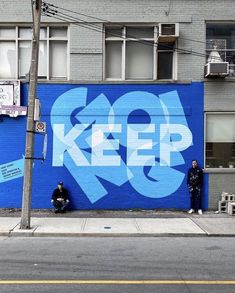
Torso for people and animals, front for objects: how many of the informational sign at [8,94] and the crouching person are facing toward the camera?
2

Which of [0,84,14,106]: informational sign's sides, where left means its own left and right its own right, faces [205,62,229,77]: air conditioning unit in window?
left

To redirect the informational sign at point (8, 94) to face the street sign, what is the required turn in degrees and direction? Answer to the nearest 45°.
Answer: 0° — it already faces it

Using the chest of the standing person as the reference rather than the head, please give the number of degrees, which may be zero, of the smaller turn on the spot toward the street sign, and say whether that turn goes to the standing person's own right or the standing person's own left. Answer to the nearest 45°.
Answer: approximately 45° to the standing person's own right

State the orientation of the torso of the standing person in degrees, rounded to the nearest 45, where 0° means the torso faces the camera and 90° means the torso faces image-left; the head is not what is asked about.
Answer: approximately 0°

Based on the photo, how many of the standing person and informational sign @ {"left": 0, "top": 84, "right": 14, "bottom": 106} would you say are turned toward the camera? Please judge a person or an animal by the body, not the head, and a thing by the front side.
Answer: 2

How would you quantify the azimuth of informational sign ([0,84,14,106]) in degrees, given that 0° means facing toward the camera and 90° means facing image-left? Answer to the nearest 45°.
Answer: approximately 0°
